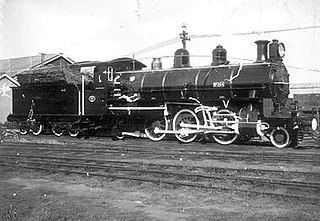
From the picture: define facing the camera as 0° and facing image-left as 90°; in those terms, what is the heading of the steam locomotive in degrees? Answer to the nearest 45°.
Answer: approximately 315°

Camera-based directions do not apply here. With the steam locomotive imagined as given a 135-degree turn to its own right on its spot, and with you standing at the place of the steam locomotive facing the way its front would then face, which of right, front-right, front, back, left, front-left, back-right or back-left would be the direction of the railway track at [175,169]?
left

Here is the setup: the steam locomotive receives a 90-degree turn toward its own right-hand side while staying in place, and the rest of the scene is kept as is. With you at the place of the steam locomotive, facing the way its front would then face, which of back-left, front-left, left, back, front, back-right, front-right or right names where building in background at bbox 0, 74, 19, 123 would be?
right
